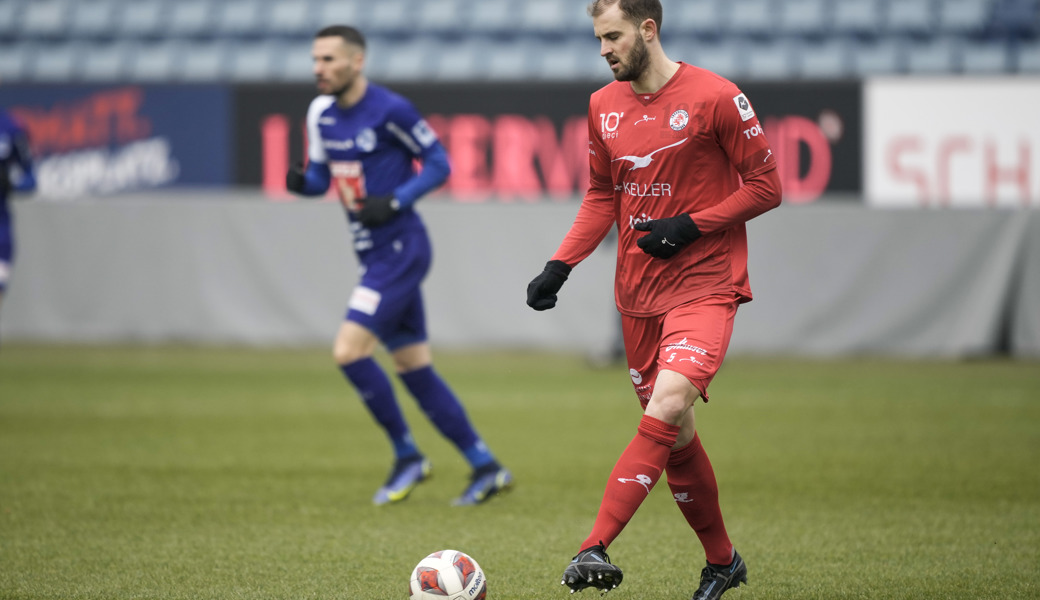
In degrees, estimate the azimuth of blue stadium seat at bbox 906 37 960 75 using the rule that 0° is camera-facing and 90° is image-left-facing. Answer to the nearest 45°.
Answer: approximately 0°

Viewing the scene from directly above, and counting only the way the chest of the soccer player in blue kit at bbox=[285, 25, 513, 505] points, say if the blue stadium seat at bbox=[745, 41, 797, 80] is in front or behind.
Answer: behind

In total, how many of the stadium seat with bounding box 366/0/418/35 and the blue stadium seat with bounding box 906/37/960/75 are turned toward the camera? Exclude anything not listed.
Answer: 2

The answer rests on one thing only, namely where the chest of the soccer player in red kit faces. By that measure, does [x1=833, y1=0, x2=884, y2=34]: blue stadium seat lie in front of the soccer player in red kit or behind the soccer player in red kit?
behind

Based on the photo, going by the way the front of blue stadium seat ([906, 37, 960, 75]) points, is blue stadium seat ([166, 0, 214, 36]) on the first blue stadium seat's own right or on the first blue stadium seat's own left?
on the first blue stadium seat's own right

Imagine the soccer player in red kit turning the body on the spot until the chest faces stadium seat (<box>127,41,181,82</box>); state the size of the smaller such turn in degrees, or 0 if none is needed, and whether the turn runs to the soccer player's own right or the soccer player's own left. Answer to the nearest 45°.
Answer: approximately 90° to the soccer player's own right

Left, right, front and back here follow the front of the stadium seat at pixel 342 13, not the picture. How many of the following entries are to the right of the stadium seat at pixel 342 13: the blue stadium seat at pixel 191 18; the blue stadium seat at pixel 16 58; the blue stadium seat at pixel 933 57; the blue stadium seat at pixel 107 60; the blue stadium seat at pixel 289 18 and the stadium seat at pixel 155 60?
5

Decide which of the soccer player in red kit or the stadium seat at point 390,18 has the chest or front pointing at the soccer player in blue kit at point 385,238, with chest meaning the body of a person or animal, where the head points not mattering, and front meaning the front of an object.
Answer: the stadium seat

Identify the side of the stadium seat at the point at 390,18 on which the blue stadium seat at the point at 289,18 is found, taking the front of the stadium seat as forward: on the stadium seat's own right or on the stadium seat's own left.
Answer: on the stadium seat's own right

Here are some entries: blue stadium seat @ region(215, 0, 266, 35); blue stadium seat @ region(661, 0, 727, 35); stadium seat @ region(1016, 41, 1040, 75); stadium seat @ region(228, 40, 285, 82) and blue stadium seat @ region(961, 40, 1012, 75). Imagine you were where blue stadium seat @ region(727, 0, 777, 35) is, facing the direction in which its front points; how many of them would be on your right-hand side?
3
